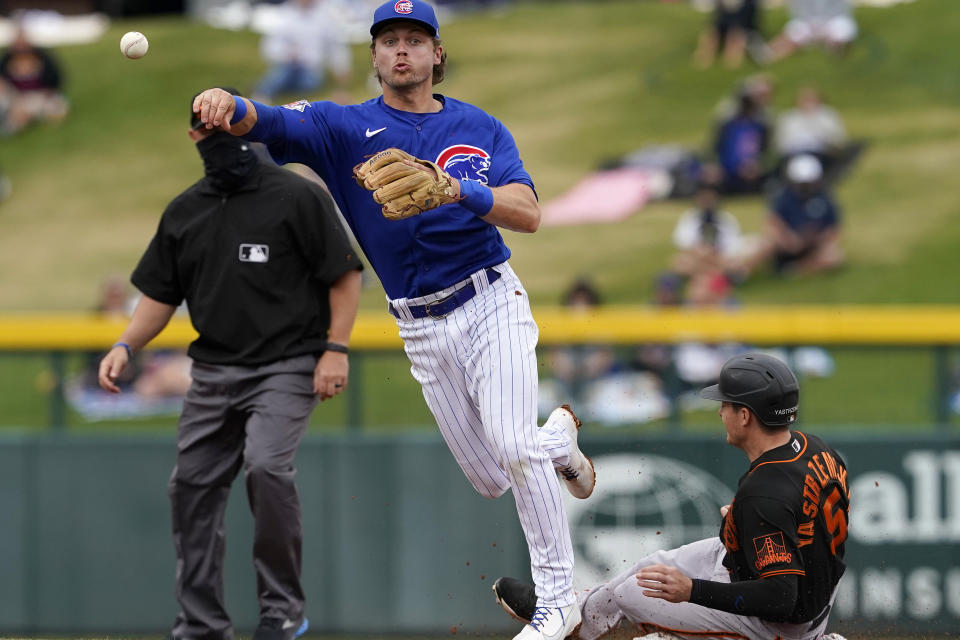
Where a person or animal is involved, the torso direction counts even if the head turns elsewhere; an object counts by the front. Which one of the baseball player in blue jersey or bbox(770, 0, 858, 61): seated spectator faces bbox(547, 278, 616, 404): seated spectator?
bbox(770, 0, 858, 61): seated spectator

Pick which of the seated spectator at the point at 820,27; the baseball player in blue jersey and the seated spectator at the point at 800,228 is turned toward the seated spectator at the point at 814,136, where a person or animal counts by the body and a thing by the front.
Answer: the seated spectator at the point at 820,27

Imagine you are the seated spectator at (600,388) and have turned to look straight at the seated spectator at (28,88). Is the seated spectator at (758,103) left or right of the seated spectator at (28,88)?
right

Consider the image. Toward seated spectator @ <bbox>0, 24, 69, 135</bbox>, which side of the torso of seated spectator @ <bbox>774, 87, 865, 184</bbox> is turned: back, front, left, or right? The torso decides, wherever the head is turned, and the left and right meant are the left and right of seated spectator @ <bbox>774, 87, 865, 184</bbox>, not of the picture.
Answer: right

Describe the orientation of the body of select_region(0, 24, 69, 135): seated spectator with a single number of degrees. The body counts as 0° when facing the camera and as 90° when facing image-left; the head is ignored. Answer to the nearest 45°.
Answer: approximately 0°

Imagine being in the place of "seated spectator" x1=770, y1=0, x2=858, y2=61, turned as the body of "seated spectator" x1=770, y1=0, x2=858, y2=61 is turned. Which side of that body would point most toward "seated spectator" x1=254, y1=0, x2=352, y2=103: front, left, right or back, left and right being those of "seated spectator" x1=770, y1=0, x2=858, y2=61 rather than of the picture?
right
